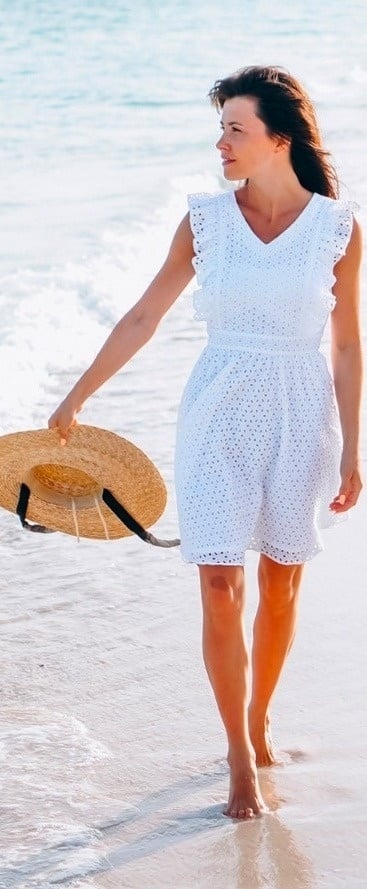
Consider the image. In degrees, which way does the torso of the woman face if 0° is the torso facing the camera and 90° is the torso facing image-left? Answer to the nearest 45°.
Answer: approximately 0°
